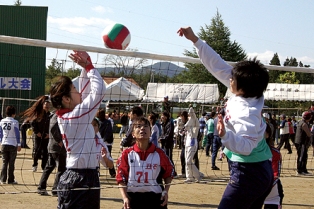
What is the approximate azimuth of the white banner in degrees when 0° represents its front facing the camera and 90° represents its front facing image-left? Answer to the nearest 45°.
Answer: approximately 0°

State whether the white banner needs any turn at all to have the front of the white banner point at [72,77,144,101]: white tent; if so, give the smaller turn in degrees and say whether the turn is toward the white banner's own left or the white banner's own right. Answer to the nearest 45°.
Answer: approximately 45° to the white banner's own left

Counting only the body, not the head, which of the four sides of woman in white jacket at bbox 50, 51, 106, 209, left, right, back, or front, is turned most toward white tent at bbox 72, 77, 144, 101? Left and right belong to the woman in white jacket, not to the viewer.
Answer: left

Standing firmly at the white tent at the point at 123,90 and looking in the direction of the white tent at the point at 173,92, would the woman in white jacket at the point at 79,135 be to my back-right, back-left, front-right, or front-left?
back-right

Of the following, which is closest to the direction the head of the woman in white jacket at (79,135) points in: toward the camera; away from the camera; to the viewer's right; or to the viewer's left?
to the viewer's right

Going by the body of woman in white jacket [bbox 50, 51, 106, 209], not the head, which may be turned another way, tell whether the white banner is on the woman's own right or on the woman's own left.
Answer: on the woman's own left

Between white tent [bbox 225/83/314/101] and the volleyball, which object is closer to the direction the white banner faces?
the volleyball

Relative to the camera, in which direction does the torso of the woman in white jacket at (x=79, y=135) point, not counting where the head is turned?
to the viewer's right

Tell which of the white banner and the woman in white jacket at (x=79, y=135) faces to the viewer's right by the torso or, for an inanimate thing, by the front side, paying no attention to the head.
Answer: the woman in white jacket

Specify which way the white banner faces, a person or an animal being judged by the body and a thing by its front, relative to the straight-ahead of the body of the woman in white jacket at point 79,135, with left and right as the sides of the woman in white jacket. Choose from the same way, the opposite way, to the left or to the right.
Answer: to the right

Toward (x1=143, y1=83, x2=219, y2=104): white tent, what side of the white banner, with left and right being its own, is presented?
left

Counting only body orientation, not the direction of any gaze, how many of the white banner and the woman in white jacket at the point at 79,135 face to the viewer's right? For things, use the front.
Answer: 1
